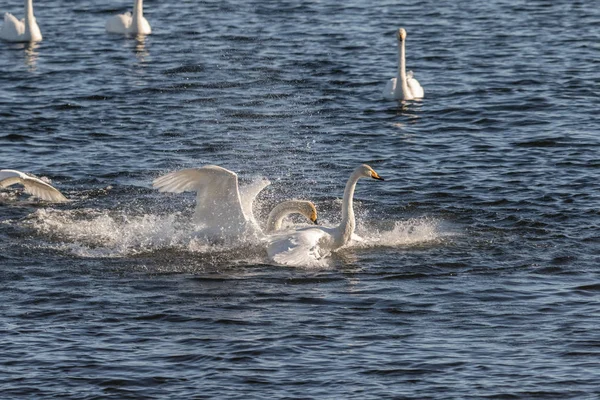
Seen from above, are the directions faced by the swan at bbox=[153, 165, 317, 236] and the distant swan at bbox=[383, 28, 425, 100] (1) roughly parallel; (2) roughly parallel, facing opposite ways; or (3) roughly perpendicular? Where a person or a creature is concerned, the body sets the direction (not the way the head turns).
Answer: roughly perpendicular

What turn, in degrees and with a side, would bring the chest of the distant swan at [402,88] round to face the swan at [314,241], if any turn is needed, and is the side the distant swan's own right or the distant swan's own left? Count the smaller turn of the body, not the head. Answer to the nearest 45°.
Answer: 0° — it already faces it

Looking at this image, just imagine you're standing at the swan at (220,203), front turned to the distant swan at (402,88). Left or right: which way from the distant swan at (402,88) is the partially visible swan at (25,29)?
left

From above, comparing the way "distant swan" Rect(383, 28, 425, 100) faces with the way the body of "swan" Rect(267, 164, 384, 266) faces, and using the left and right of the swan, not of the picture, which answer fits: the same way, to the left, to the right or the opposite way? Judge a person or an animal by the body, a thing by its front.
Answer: to the right

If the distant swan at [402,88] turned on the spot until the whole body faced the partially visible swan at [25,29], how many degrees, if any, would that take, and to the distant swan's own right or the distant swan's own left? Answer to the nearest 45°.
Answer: approximately 135° to the distant swan's own right

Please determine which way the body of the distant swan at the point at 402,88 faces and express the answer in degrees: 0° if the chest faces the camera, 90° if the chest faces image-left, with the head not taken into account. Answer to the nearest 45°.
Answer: approximately 0°

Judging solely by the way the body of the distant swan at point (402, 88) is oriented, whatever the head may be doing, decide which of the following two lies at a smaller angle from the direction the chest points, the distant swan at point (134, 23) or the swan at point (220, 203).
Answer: the swan

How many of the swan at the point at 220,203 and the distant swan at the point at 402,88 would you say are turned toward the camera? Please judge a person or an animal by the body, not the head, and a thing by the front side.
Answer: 1

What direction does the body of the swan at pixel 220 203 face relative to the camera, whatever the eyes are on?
to the viewer's right

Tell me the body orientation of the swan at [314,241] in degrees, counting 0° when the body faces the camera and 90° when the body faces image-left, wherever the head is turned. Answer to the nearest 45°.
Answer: approximately 270°

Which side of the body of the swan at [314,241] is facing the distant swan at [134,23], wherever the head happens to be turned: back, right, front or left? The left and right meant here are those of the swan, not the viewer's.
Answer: left
